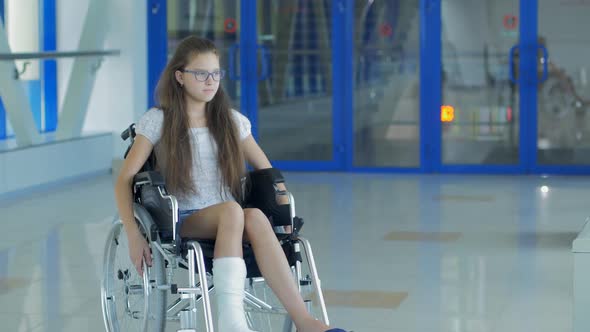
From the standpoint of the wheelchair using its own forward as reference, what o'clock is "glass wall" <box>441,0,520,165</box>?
The glass wall is roughly at 8 o'clock from the wheelchair.

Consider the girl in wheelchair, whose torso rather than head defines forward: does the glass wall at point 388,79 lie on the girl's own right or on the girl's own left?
on the girl's own left

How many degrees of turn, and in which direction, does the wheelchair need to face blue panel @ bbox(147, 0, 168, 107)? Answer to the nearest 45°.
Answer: approximately 135° to its left

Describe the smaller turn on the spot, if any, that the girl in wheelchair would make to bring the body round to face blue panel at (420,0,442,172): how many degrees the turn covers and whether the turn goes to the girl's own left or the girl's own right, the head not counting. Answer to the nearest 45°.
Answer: approximately 135° to the girl's own left

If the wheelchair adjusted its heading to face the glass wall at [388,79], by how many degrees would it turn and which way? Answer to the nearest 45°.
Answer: approximately 135° to its left

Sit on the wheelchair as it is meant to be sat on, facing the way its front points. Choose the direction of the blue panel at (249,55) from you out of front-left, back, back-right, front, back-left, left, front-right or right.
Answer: back-left

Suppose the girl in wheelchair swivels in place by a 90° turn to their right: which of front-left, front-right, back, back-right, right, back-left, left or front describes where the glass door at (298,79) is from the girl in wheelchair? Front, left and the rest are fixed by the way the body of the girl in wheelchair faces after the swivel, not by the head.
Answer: back-right

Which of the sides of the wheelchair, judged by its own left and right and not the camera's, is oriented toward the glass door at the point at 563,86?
left
